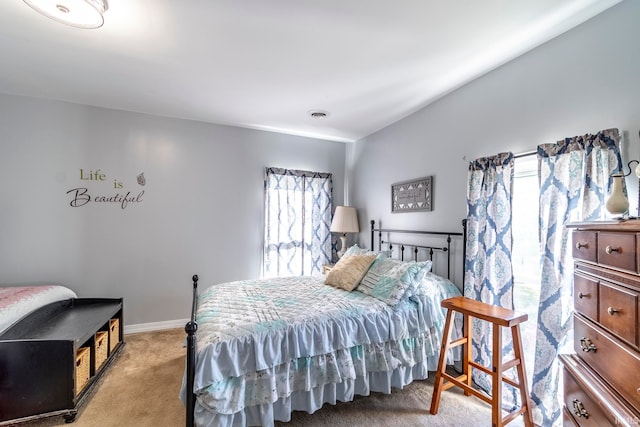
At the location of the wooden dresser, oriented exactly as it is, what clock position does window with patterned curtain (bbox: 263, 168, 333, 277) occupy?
The window with patterned curtain is roughly at 2 o'clock from the wooden dresser.

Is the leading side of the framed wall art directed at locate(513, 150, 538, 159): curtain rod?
no

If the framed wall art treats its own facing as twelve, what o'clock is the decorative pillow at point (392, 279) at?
The decorative pillow is roughly at 11 o'clock from the framed wall art.

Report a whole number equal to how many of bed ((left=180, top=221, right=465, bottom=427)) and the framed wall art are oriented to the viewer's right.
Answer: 0

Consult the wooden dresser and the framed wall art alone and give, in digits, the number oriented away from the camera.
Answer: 0

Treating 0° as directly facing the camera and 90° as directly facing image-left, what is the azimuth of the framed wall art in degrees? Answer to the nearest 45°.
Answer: approximately 45°

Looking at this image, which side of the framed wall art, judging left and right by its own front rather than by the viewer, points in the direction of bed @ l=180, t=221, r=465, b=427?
front

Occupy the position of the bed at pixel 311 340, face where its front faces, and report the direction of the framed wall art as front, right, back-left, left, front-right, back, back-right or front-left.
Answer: back

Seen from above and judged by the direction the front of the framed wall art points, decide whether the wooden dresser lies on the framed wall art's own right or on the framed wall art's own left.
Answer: on the framed wall art's own left

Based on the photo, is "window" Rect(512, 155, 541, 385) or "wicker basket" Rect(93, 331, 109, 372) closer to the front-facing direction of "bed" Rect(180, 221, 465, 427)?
the wicker basket

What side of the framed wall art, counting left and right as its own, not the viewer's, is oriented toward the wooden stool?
left

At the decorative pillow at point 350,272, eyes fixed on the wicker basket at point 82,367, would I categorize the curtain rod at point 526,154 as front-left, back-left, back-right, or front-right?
back-left

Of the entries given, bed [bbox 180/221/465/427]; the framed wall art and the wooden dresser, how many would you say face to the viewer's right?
0

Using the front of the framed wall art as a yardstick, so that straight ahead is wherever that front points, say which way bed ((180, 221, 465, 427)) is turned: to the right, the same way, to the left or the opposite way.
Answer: the same way

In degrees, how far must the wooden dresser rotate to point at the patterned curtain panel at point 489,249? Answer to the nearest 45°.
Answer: approximately 90° to its right

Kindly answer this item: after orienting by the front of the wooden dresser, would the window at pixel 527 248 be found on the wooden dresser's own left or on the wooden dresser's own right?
on the wooden dresser's own right

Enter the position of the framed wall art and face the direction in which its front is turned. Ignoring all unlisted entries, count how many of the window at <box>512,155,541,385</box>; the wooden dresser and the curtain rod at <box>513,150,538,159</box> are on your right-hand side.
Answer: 0

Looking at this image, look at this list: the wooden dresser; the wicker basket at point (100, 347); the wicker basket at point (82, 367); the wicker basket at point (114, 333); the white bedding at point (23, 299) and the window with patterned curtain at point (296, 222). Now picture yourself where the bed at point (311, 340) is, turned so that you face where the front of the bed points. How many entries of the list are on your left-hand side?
1

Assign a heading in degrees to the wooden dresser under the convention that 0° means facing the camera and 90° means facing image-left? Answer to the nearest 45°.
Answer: approximately 45°

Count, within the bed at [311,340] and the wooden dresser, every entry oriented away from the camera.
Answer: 0
